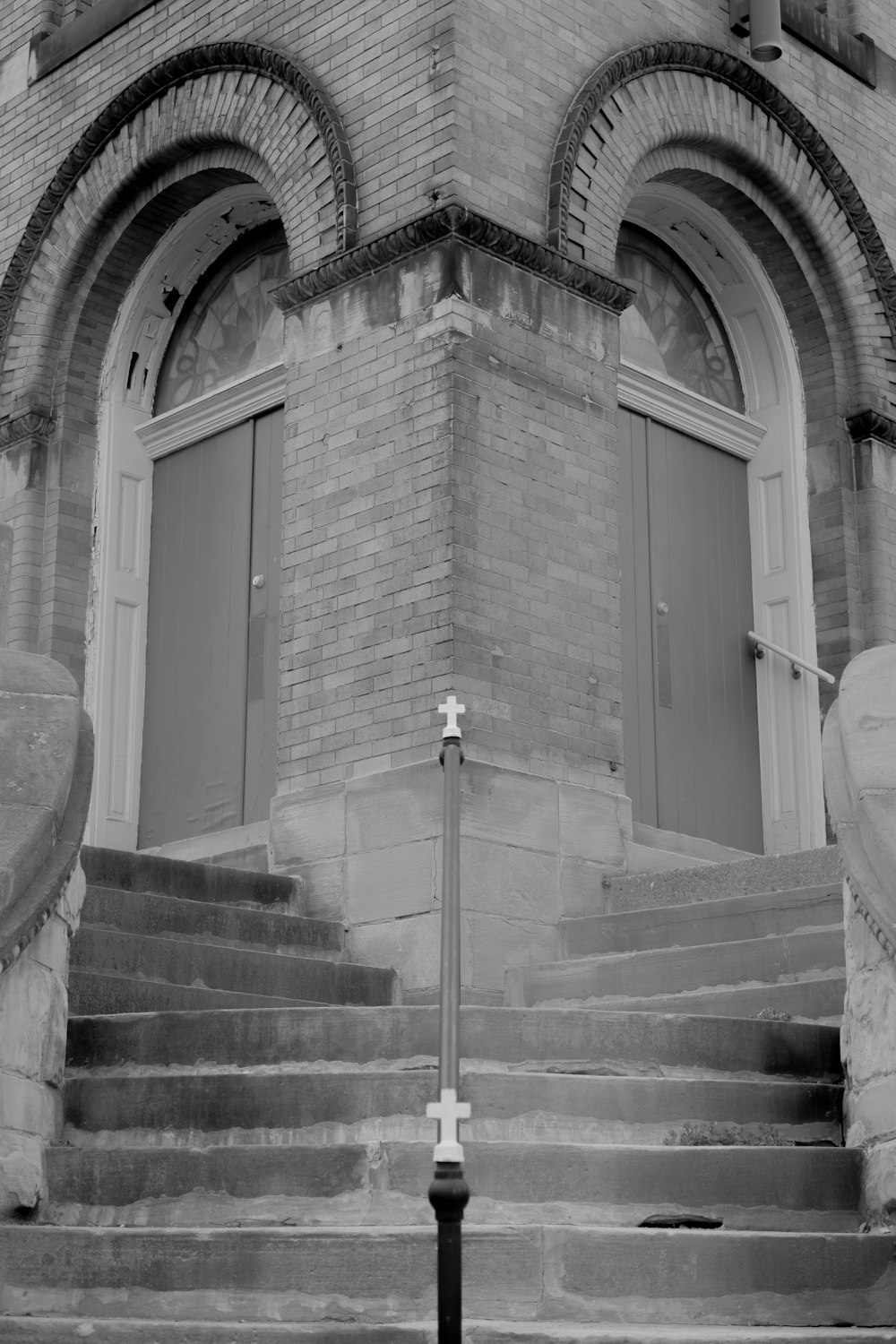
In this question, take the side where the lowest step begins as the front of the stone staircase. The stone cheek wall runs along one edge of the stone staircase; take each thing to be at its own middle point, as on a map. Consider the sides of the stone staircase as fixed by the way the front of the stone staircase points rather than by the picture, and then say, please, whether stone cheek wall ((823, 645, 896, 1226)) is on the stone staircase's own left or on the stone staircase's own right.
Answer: on the stone staircase's own left
